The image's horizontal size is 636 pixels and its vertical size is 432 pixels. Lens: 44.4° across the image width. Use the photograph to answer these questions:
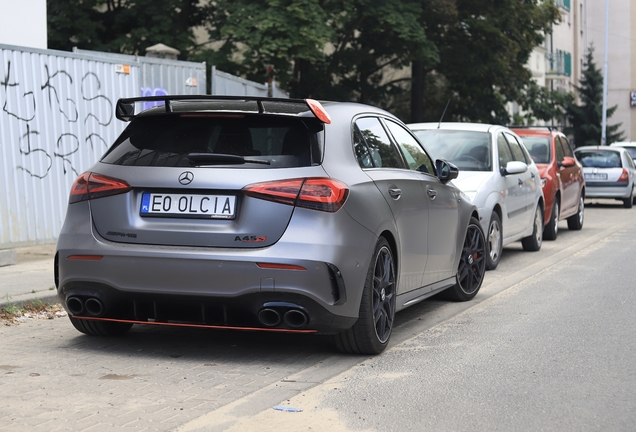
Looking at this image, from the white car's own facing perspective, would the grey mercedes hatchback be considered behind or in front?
in front

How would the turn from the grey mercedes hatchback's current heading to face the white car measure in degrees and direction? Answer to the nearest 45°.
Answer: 0° — it already faces it

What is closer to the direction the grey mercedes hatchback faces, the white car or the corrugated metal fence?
the white car

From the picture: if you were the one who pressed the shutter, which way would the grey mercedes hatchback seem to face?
facing away from the viewer and to the right of the viewer

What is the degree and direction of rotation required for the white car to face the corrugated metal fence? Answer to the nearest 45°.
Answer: approximately 45° to its right

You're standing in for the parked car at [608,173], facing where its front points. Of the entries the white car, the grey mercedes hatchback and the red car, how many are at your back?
3

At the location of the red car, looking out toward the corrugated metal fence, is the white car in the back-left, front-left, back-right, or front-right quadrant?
front-left

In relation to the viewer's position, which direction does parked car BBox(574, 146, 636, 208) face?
facing away from the viewer

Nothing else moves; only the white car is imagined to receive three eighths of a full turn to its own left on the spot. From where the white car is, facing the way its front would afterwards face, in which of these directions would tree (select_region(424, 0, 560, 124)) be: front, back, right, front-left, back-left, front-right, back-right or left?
left

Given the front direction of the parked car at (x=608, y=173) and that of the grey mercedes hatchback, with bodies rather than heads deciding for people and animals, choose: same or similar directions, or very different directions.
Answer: same or similar directions

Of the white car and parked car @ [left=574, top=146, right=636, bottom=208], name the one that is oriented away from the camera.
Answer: the parked car

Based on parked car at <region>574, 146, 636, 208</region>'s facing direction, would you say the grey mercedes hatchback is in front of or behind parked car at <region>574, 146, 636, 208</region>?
behind

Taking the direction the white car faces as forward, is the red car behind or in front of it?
behind

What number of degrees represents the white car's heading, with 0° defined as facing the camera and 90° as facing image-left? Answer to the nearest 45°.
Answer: approximately 45°

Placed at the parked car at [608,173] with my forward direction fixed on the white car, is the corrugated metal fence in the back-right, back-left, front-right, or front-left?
front-right

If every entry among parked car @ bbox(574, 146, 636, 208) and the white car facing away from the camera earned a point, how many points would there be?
1

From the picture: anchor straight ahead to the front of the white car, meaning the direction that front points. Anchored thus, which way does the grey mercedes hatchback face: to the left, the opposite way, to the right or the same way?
the opposite way
